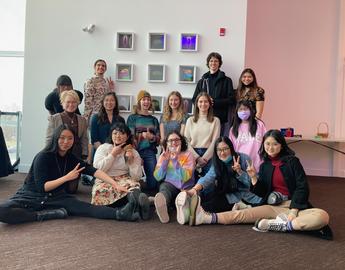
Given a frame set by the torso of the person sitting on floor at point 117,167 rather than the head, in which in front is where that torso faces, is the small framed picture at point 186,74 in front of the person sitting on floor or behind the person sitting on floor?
behind

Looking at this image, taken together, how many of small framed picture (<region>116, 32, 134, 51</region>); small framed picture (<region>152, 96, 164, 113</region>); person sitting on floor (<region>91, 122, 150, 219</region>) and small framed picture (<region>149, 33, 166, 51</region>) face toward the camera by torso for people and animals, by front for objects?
4

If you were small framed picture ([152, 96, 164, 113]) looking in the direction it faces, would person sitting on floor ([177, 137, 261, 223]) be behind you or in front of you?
in front

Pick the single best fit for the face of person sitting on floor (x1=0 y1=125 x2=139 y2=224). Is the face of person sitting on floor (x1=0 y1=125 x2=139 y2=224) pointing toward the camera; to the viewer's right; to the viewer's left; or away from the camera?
toward the camera

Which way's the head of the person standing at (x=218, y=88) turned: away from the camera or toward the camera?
toward the camera

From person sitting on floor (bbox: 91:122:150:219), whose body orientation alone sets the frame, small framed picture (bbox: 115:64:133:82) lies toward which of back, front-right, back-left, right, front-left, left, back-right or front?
back

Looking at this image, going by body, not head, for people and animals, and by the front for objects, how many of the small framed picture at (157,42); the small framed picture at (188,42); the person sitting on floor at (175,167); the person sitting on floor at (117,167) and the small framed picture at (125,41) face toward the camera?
5

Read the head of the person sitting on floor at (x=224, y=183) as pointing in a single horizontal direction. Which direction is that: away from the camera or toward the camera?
toward the camera

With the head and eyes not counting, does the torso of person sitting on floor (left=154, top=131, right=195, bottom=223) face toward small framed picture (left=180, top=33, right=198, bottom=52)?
no

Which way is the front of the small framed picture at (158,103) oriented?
toward the camera

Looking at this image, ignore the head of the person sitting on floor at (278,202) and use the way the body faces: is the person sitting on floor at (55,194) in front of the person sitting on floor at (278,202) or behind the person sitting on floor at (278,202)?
in front

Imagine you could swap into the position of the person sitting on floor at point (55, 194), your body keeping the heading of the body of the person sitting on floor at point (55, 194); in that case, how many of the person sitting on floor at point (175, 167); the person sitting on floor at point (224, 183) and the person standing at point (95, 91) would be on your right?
0

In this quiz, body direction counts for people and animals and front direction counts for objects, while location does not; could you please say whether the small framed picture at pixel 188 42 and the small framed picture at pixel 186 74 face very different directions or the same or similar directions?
same or similar directions

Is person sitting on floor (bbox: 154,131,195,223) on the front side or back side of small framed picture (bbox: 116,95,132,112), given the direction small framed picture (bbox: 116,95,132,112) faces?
on the front side

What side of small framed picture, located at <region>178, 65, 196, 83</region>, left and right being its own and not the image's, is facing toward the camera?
front

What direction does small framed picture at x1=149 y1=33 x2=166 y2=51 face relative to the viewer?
toward the camera

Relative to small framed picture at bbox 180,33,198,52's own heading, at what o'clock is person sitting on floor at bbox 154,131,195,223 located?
The person sitting on floor is roughly at 12 o'clock from the small framed picture.

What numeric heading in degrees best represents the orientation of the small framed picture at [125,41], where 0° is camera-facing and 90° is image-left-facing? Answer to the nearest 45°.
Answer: approximately 0°
